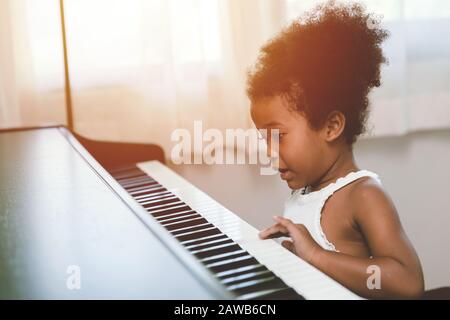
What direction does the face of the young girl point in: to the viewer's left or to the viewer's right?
to the viewer's left

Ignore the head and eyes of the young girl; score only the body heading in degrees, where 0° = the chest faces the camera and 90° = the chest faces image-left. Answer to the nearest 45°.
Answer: approximately 90°
